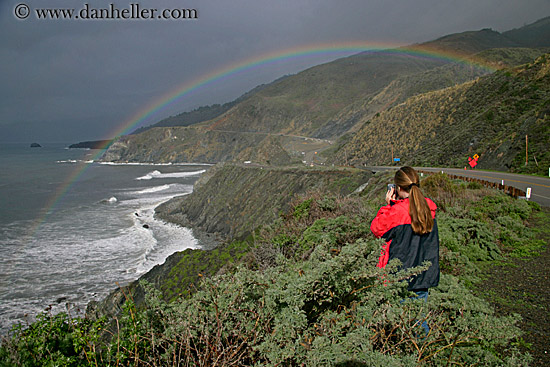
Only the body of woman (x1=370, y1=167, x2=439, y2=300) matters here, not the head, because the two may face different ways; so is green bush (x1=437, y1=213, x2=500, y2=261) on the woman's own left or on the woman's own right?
on the woman's own right

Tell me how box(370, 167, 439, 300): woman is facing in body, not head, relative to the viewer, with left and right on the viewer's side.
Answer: facing away from the viewer and to the left of the viewer

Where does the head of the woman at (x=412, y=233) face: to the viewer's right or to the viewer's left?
to the viewer's left
